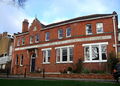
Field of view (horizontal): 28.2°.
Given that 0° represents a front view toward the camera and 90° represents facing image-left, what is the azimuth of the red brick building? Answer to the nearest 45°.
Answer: approximately 45°

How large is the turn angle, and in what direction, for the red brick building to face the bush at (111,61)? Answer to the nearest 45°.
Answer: approximately 90° to its left
